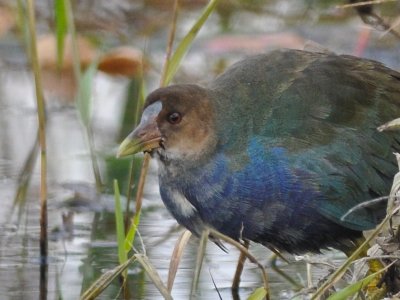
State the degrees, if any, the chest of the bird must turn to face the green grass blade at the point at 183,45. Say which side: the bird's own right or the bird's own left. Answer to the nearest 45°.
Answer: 0° — it already faces it

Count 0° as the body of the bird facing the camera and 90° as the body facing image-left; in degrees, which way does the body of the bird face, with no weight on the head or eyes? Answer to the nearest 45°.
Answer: approximately 90°

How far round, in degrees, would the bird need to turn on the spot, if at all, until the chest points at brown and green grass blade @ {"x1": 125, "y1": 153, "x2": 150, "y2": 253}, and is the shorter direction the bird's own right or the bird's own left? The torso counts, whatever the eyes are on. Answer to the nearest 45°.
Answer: approximately 45° to the bird's own left
